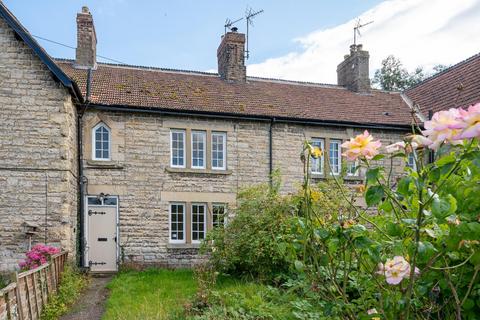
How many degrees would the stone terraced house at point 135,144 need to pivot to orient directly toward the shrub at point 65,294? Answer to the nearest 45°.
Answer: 0° — it already faces it

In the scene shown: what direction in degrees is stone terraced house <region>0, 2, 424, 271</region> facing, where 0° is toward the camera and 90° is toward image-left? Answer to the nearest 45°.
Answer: approximately 0°

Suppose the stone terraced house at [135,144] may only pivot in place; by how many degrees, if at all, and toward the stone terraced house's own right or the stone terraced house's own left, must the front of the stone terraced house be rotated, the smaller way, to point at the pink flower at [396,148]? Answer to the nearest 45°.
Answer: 0° — it already faces it

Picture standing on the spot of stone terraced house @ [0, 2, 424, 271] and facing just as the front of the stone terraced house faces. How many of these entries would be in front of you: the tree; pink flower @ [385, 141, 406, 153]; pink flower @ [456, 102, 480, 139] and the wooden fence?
3

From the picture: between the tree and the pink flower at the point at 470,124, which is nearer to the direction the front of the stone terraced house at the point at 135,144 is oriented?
the pink flower

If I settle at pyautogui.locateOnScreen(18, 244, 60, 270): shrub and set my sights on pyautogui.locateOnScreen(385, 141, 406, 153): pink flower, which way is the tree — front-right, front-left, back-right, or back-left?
back-left

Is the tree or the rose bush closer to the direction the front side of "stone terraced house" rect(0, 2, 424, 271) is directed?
the rose bush

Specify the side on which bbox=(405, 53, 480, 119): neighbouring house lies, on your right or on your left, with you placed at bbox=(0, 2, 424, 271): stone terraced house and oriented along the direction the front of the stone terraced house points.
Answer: on your left

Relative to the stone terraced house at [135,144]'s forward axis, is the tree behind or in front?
behind

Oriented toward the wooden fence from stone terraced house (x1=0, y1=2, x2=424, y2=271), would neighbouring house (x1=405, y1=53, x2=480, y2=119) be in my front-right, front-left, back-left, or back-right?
back-left
